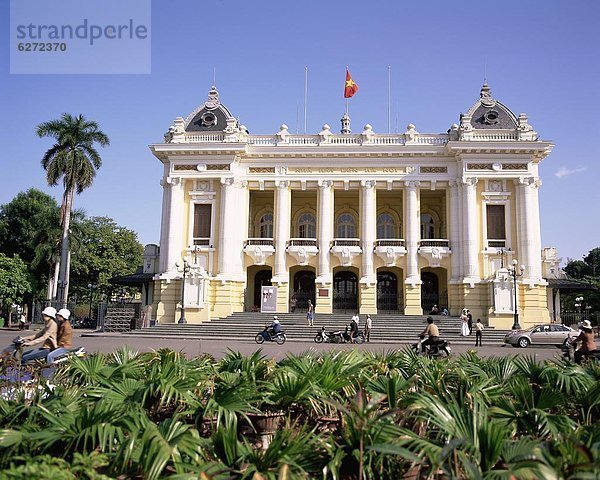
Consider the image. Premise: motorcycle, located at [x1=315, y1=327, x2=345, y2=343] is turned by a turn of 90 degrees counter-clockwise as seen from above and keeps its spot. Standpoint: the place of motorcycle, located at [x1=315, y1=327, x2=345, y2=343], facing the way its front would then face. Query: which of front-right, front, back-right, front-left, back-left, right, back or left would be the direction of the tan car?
left

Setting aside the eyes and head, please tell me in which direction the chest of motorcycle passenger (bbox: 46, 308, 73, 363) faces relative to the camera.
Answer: to the viewer's left

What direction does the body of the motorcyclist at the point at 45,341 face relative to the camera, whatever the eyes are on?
to the viewer's left

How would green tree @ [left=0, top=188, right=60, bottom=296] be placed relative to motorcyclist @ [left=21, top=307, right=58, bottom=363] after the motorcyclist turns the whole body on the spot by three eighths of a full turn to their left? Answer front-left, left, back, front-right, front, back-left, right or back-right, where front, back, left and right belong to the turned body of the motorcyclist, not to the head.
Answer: back-left

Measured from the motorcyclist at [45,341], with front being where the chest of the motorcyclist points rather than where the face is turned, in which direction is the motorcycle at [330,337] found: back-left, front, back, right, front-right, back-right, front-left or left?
back-right

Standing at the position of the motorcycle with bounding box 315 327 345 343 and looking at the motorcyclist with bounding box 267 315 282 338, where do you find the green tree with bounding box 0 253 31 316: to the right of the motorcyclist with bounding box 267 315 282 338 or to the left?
right

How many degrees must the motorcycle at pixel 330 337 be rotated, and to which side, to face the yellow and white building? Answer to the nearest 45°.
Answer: approximately 90° to its right

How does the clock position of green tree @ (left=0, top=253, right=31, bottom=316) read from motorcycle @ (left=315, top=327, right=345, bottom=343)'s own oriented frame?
The green tree is roughly at 1 o'clock from the motorcycle.

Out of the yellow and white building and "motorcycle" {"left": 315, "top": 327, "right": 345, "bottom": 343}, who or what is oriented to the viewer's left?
the motorcycle

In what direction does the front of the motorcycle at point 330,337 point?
to the viewer's left

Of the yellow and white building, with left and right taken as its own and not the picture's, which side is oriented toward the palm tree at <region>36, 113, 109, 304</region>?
right
